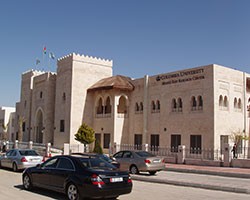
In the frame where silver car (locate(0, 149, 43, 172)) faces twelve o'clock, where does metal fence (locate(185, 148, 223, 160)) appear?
The metal fence is roughly at 4 o'clock from the silver car.

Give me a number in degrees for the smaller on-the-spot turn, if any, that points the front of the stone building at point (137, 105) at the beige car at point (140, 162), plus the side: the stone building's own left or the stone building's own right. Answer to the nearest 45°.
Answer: approximately 45° to the stone building's own left

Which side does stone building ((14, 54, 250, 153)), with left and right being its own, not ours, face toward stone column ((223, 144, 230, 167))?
left

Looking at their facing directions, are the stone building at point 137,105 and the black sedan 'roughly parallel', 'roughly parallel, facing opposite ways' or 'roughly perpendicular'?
roughly perpendicular

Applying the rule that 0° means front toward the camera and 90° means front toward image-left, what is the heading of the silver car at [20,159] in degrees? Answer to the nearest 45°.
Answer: approximately 135°

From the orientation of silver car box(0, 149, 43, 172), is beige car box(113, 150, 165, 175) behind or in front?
behind

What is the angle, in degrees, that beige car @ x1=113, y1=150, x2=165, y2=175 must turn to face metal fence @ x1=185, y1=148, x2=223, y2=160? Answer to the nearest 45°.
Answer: approximately 90° to its right

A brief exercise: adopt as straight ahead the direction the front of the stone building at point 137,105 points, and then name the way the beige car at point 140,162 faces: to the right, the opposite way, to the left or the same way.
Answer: to the right

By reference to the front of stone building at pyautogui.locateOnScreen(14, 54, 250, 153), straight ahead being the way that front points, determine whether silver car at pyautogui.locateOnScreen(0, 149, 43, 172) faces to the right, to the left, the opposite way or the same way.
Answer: to the right
